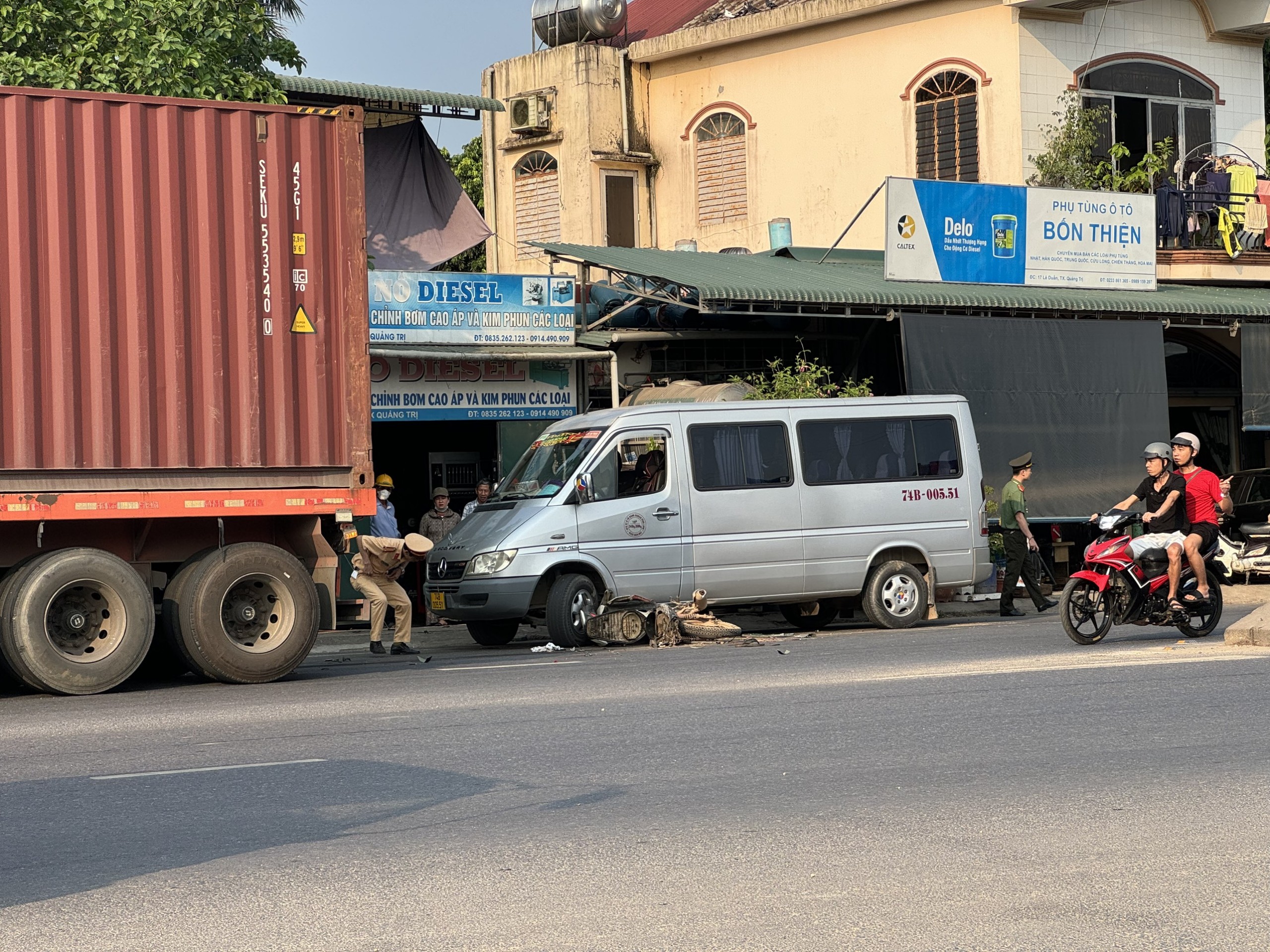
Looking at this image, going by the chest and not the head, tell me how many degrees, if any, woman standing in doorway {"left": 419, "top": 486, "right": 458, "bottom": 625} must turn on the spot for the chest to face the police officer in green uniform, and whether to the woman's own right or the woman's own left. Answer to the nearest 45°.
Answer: approximately 90° to the woman's own left

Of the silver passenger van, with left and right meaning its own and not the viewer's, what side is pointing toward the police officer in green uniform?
back

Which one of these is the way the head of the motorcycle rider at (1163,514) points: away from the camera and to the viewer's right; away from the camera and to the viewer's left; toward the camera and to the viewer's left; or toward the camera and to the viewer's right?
toward the camera and to the viewer's left

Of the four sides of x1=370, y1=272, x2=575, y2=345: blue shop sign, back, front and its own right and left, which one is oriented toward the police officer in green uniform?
left

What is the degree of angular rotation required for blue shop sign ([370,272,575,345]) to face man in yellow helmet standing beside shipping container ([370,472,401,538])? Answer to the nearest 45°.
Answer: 0° — it already faces them

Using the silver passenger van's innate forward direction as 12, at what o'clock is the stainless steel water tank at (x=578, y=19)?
The stainless steel water tank is roughly at 4 o'clock from the silver passenger van.

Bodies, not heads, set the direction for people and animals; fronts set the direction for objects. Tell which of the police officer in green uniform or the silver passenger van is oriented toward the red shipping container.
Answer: the silver passenger van

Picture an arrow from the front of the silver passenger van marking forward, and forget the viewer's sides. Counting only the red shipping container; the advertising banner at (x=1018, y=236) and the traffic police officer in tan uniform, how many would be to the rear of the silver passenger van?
1

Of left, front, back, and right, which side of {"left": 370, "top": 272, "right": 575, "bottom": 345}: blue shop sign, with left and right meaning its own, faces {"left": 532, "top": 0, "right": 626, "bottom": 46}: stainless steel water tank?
back

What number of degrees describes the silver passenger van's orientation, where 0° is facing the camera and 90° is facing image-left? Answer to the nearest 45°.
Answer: approximately 45°

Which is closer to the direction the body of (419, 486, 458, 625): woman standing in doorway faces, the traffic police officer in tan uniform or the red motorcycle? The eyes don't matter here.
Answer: the traffic police officer in tan uniform

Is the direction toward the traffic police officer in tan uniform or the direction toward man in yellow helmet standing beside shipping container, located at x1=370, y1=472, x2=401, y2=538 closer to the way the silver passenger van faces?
the traffic police officer in tan uniform

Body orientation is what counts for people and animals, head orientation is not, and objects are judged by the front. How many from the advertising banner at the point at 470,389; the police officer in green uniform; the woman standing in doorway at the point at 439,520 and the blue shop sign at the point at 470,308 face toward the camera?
3

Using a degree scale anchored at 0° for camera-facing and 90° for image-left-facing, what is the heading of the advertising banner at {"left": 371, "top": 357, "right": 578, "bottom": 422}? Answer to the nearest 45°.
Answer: approximately 0°
